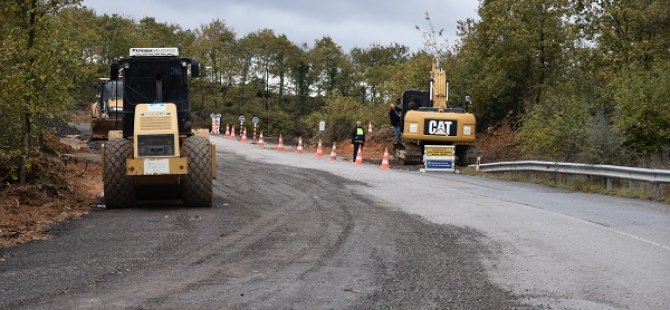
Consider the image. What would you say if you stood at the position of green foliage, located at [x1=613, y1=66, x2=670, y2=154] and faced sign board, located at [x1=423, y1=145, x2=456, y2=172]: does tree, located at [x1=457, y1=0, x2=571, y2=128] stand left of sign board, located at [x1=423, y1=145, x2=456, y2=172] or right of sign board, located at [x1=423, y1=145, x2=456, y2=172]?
right

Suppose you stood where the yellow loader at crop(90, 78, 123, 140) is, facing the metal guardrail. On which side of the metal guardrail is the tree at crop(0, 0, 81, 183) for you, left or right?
right

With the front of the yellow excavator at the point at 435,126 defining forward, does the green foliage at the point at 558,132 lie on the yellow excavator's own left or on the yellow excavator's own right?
on the yellow excavator's own right

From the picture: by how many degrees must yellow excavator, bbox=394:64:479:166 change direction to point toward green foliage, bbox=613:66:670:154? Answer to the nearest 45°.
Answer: approximately 135° to its right

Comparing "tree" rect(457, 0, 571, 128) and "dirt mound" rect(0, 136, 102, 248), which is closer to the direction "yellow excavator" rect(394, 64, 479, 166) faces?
the tree

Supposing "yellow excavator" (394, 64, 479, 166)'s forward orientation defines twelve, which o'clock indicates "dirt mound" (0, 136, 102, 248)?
The dirt mound is roughly at 7 o'clock from the yellow excavator.

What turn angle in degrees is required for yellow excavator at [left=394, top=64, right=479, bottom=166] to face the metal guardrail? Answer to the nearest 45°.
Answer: approximately 135° to its right

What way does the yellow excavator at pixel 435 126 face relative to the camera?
away from the camera

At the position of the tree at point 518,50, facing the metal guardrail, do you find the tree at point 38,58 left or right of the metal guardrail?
right

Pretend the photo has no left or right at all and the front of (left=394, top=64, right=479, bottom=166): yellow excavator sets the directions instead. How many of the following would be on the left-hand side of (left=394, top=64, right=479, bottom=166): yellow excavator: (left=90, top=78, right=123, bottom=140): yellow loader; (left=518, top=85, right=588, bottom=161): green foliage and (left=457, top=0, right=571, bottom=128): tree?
1
